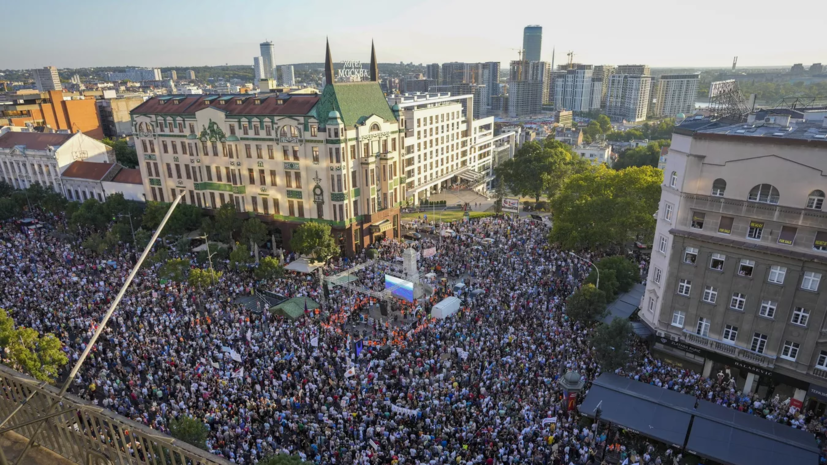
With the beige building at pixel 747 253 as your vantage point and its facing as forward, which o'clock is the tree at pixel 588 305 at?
The tree is roughly at 1 o'clock from the beige building.

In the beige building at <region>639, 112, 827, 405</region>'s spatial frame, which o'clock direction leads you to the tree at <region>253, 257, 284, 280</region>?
The tree is roughly at 1 o'clock from the beige building.

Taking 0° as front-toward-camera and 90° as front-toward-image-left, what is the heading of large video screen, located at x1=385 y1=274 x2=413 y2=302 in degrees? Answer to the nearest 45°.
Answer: approximately 45°

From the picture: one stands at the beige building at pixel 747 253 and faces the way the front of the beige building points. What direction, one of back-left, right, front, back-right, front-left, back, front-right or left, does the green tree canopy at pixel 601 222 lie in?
right

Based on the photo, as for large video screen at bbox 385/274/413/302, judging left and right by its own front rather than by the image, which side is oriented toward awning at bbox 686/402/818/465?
left

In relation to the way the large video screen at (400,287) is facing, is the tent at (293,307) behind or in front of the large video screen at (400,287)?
in front

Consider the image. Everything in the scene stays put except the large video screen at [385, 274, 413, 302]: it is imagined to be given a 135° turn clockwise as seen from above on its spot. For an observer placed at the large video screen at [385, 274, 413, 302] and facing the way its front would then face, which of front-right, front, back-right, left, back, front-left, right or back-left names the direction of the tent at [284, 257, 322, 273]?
front-left

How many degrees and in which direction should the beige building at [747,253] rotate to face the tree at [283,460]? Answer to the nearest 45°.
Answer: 0° — it already faces it

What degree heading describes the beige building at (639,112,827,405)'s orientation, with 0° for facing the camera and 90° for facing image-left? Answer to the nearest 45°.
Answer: approximately 45°

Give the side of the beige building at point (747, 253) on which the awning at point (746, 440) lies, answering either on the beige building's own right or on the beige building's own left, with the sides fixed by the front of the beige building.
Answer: on the beige building's own left

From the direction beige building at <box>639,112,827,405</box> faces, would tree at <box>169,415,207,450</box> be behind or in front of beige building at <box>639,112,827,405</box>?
in front

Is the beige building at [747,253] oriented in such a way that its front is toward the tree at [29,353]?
yes

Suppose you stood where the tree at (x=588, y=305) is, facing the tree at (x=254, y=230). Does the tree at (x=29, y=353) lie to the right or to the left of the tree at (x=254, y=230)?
left

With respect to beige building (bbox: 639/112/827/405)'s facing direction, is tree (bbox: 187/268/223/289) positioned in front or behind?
in front

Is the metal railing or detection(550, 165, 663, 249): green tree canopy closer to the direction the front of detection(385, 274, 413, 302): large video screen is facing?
the metal railing

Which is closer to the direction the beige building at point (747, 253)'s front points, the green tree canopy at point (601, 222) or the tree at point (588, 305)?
the tree

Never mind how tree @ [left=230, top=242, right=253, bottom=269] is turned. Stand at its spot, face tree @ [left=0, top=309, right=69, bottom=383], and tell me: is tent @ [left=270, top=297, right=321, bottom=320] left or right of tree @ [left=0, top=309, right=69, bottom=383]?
left
